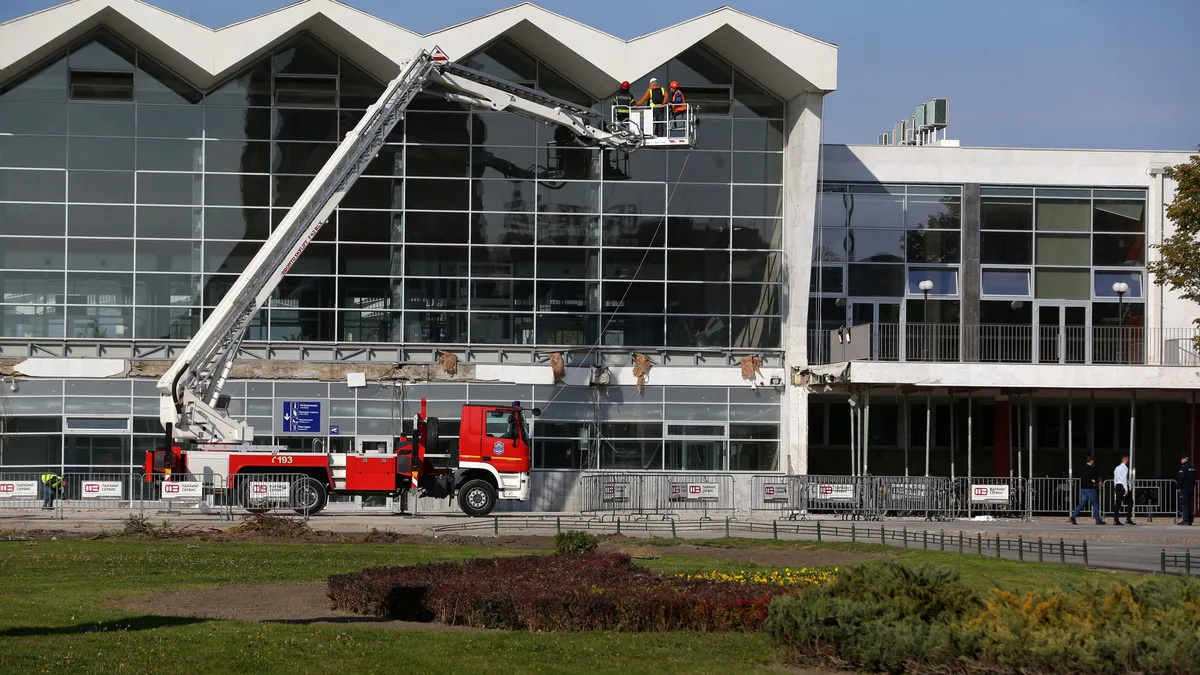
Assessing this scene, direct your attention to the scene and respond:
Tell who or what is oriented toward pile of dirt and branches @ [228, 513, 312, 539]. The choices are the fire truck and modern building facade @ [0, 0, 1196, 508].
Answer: the modern building facade

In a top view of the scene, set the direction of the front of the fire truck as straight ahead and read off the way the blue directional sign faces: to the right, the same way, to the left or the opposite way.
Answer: to the right

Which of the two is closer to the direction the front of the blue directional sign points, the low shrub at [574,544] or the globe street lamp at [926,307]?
the low shrub

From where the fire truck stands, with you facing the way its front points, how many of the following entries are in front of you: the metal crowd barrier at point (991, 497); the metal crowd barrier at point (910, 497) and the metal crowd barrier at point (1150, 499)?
3

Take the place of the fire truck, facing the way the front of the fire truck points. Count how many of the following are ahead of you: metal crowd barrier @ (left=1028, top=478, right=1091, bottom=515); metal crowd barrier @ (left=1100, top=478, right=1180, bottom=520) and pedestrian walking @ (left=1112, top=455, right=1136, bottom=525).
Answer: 3

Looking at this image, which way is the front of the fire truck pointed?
to the viewer's right

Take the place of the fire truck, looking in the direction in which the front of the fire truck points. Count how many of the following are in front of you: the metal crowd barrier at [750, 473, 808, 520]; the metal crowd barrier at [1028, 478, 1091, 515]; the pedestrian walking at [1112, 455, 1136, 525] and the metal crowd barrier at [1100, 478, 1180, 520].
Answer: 4

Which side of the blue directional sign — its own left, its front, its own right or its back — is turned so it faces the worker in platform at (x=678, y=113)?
left
